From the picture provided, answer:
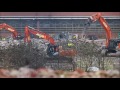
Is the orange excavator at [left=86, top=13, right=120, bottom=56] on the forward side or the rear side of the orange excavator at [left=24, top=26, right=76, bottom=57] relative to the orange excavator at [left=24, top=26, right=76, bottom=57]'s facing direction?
on the rear side

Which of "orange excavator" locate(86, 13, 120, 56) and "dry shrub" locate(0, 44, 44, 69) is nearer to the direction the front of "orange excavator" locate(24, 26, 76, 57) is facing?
the dry shrub

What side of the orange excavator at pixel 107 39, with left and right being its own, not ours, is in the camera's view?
left

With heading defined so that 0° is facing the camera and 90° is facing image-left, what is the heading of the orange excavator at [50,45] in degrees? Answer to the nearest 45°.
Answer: approximately 90°

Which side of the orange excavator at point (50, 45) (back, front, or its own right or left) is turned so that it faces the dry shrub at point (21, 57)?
front

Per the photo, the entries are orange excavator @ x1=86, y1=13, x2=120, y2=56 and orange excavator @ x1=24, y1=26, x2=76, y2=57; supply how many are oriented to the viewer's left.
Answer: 2

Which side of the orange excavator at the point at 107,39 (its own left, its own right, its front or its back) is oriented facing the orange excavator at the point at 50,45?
front
